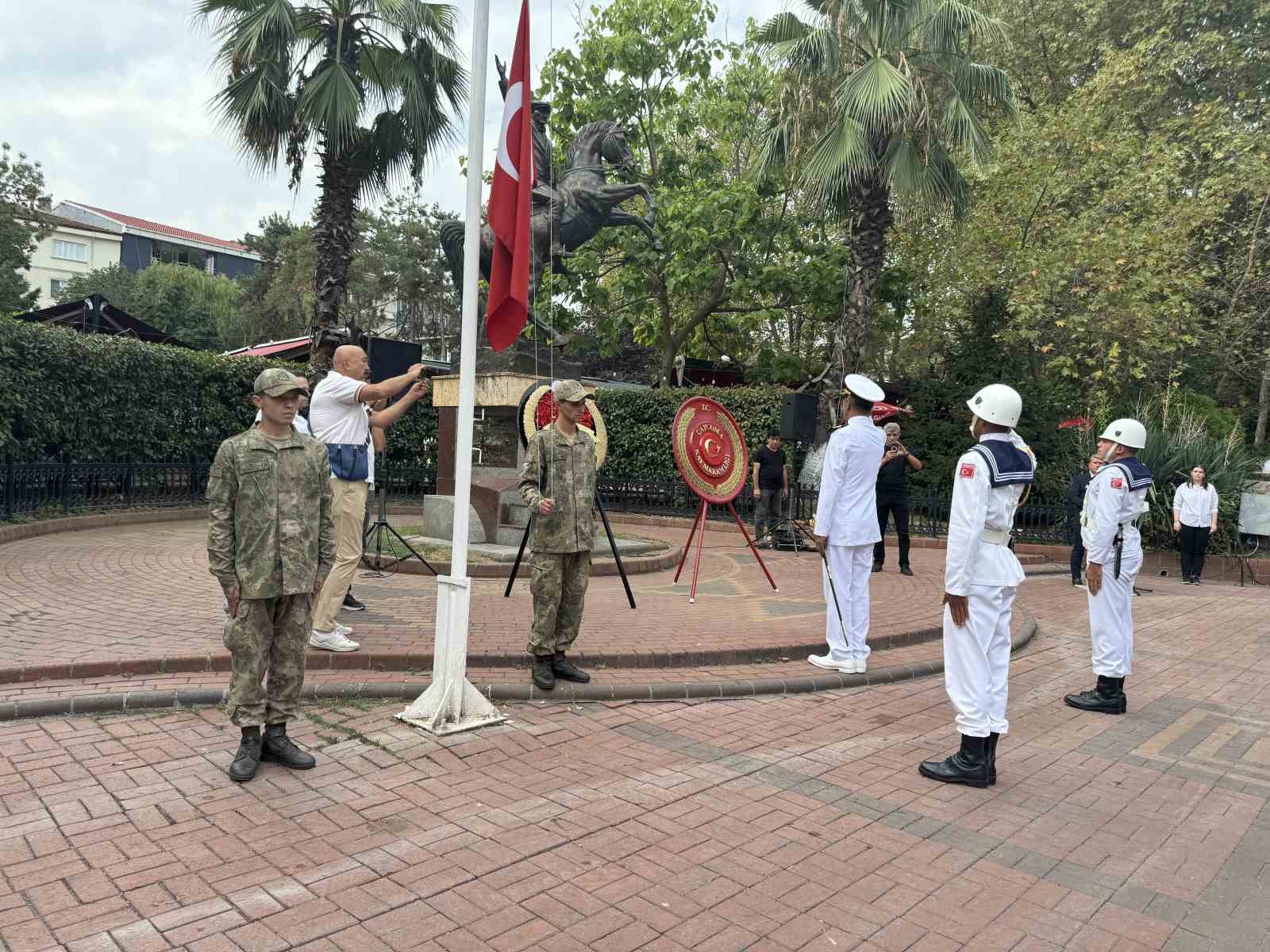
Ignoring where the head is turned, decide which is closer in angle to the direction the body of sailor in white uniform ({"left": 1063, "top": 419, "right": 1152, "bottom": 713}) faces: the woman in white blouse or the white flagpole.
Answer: the white flagpole

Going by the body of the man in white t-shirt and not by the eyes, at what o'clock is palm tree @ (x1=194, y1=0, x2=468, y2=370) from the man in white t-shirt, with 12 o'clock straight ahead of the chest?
The palm tree is roughly at 9 o'clock from the man in white t-shirt.

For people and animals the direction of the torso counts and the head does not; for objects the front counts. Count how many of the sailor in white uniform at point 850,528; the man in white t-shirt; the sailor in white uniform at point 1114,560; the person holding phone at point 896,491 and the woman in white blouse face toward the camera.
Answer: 2

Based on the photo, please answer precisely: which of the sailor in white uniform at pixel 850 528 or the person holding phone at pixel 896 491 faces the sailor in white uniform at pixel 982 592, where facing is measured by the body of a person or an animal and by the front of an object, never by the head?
the person holding phone

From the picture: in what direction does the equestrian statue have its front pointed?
to the viewer's right

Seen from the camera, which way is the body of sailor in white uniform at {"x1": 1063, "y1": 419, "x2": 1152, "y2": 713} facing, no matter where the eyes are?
to the viewer's left

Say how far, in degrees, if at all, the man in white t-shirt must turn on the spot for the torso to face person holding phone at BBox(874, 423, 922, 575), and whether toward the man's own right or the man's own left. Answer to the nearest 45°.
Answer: approximately 45° to the man's own left

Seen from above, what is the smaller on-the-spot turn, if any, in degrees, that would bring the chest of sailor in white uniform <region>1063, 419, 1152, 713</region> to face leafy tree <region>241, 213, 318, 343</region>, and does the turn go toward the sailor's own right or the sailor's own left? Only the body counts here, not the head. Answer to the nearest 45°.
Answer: approximately 45° to the sailor's own right

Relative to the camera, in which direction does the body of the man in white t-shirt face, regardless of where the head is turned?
to the viewer's right

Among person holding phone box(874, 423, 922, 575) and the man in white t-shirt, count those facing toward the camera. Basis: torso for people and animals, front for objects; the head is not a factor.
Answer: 1

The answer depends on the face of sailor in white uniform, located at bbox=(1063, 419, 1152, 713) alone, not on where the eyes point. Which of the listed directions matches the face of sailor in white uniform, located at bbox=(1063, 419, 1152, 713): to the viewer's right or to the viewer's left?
to the viewer's left
